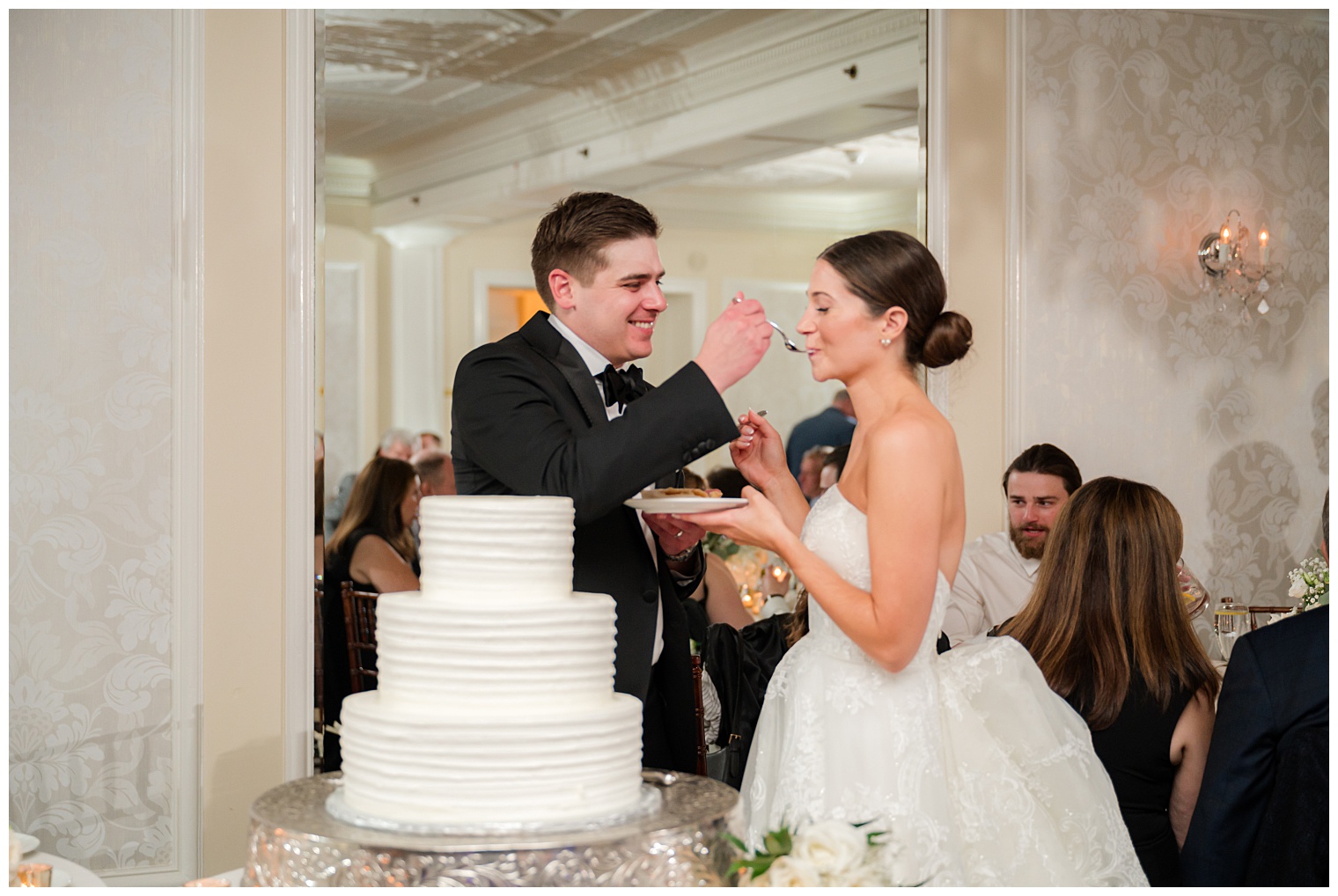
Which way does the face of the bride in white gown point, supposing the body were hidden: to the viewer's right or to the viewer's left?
to the viewer's left

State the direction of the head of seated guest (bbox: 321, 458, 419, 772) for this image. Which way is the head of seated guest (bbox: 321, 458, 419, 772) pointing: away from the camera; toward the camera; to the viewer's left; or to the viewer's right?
to the viewer's right

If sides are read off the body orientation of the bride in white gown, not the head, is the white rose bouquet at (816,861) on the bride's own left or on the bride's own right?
on the bride's own left

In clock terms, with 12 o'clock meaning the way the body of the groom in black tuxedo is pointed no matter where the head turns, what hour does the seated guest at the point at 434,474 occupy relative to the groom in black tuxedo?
The seated guest is roughly at 7 o'clock from the groom in black tuxedo.

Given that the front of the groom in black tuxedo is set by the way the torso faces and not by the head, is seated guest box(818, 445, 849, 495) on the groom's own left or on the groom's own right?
on the groom's own left

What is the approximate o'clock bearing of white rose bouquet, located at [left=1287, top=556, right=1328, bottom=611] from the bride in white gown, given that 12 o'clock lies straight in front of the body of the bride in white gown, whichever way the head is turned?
The white rose bouquet is roughly at 4 o'clock from the bride in white gown.

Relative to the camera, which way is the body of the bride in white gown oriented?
to the viewer's left

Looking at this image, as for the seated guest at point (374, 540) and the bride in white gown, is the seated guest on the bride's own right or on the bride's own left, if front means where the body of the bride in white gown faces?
on the bride's own right
